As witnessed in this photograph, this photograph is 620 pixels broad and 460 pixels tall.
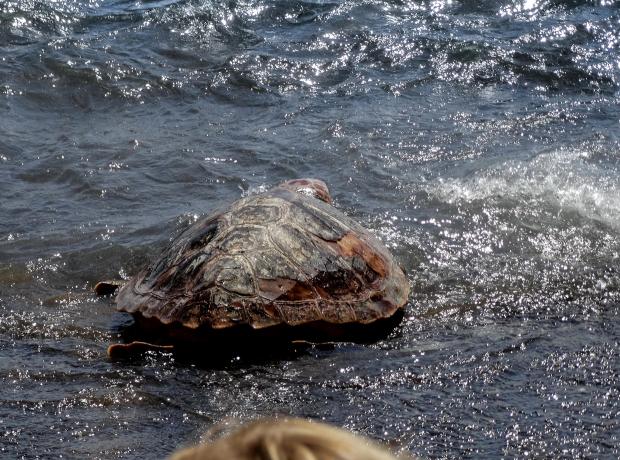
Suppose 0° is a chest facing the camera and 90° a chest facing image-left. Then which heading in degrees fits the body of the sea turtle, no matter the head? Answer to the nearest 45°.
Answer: approximately 180°
